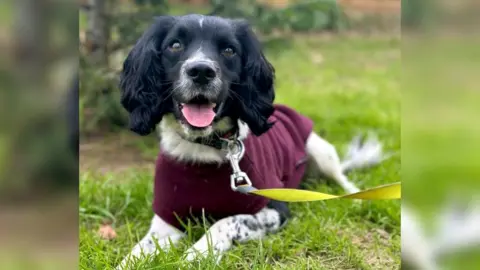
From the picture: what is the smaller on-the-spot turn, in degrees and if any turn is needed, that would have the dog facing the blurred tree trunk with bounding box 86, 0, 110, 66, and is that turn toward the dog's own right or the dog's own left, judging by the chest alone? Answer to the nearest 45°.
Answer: approximately 90° to the dog's own right

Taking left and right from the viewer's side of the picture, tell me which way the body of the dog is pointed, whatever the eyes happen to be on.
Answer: facing the viewer and to the left of the viewer

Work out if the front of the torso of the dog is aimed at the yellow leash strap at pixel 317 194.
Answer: no
